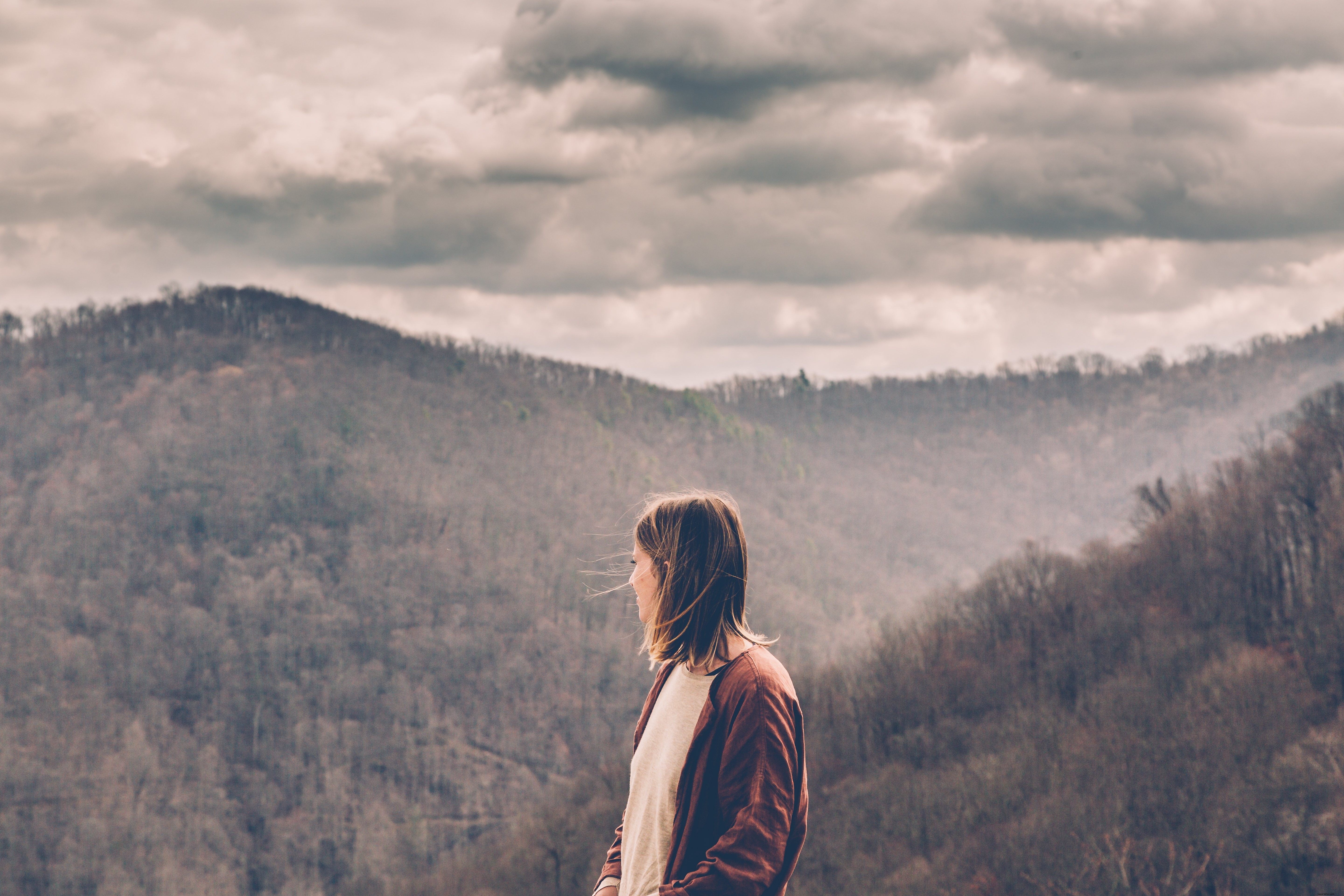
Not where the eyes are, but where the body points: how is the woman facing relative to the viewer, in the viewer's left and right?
facing the viewer and to the left of the viewer
